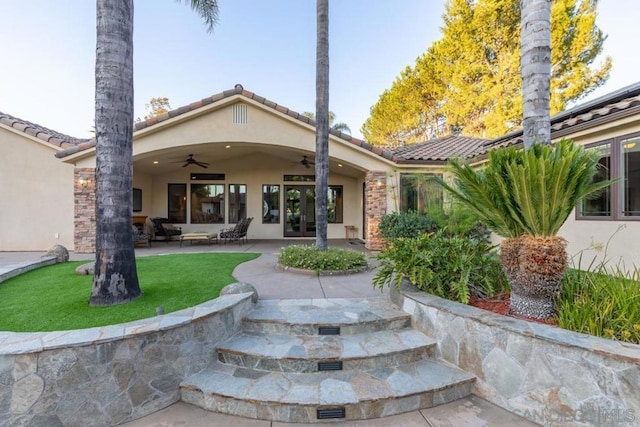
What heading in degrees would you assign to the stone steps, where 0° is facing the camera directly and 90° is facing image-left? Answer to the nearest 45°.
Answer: approximately 0°

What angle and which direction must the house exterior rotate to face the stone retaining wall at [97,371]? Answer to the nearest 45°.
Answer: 0° — it already faces it

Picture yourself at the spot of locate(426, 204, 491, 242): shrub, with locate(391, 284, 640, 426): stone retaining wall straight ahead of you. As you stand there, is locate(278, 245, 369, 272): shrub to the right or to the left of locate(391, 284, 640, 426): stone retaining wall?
right

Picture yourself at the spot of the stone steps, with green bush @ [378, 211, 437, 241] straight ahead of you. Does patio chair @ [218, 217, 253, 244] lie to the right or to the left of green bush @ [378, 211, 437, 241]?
left

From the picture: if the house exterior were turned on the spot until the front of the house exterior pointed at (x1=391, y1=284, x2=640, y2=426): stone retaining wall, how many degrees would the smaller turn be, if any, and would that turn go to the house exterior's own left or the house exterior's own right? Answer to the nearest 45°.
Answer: approximately 45° to the house exterior's own left

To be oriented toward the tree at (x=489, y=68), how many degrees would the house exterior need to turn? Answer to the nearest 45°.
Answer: approximately 135° to its left

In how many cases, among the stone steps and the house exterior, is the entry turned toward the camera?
2

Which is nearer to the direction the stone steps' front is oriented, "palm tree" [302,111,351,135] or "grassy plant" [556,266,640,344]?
the grassy plant

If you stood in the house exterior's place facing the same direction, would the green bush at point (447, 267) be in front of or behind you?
in front

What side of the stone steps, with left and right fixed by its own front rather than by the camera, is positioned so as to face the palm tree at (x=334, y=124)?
back

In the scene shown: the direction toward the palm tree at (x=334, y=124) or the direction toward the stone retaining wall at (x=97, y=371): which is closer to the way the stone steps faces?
the stone retaining wall

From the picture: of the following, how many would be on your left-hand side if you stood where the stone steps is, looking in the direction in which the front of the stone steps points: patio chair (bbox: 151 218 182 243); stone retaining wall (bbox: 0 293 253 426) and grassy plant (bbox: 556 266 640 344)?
1

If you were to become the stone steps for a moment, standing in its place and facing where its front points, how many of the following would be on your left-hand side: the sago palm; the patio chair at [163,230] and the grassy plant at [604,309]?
2
